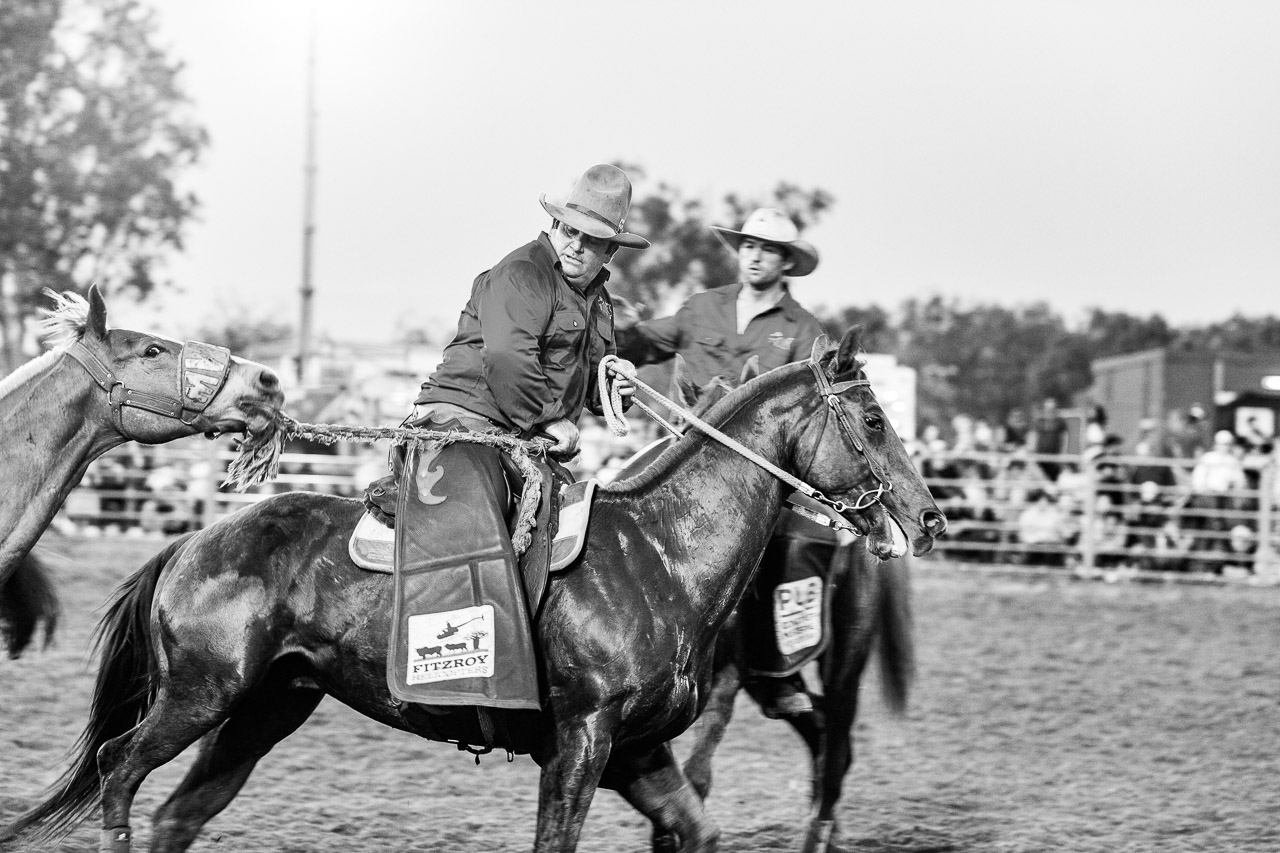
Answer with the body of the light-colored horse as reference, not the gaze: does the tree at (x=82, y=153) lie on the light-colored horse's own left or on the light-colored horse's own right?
on the light-colored horse's own left

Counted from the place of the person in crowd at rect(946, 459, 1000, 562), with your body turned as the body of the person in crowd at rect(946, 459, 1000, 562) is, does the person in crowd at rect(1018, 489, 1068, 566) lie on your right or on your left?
on your left

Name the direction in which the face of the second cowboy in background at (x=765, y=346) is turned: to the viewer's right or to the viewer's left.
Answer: to the viewer's left

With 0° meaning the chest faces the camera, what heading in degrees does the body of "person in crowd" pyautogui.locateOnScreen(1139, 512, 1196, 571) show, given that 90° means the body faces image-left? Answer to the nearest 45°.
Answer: approximately 0°

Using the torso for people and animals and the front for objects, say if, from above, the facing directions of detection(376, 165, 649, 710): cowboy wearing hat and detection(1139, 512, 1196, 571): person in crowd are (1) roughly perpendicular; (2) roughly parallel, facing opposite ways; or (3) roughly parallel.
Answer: roughly perpendicular

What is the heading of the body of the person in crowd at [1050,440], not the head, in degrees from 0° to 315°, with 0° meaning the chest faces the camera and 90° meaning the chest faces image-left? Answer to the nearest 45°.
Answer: approximately 0°

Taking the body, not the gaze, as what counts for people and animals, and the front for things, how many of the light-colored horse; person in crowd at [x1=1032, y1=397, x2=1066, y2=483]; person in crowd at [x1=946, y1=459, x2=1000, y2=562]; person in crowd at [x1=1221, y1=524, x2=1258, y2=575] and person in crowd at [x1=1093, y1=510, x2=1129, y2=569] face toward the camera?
4

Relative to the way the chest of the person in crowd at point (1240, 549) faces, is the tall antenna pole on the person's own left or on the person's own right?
on the person's own right

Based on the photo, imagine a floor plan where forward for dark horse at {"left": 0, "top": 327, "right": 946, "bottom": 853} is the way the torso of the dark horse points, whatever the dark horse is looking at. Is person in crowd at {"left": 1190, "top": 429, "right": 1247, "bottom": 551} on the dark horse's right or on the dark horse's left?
on the dark horse's left

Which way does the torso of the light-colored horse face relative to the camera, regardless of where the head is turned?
to the viewer's right

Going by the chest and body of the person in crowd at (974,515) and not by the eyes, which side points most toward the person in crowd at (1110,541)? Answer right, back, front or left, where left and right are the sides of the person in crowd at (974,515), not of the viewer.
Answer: left

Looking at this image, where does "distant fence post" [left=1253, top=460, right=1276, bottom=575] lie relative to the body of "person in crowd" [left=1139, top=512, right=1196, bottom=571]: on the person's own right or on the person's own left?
on the person's own left
